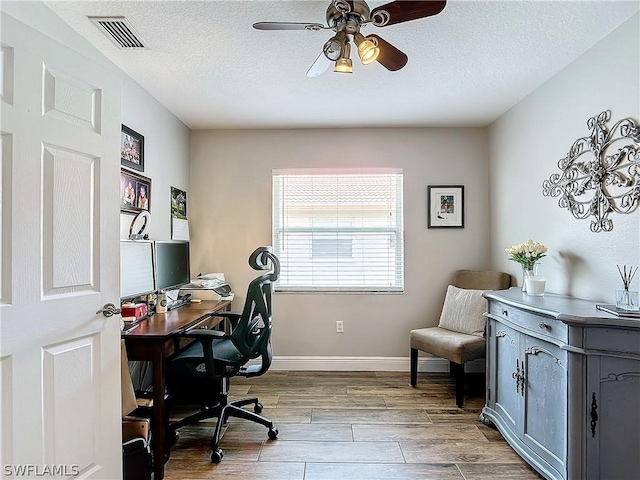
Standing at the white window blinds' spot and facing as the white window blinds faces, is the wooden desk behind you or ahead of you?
ahead

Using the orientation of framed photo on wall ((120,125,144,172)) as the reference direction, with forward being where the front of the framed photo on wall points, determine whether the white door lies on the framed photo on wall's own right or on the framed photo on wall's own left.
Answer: on the framed photo on wall's own right

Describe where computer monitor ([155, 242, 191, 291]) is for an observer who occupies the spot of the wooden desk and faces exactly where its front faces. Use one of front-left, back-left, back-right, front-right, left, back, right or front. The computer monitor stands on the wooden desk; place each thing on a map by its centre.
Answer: left

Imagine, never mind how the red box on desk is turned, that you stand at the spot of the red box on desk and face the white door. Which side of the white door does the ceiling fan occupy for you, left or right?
left

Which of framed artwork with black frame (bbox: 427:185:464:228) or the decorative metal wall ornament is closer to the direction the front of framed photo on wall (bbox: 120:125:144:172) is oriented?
the decorative metal wall ornament

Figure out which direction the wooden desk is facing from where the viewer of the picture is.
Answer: facing to the right of the viewer

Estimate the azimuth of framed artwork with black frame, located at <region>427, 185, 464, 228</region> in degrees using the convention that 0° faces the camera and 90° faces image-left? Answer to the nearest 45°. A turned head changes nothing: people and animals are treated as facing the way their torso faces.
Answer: approximately 0°

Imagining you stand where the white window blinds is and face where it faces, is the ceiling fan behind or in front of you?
in front
